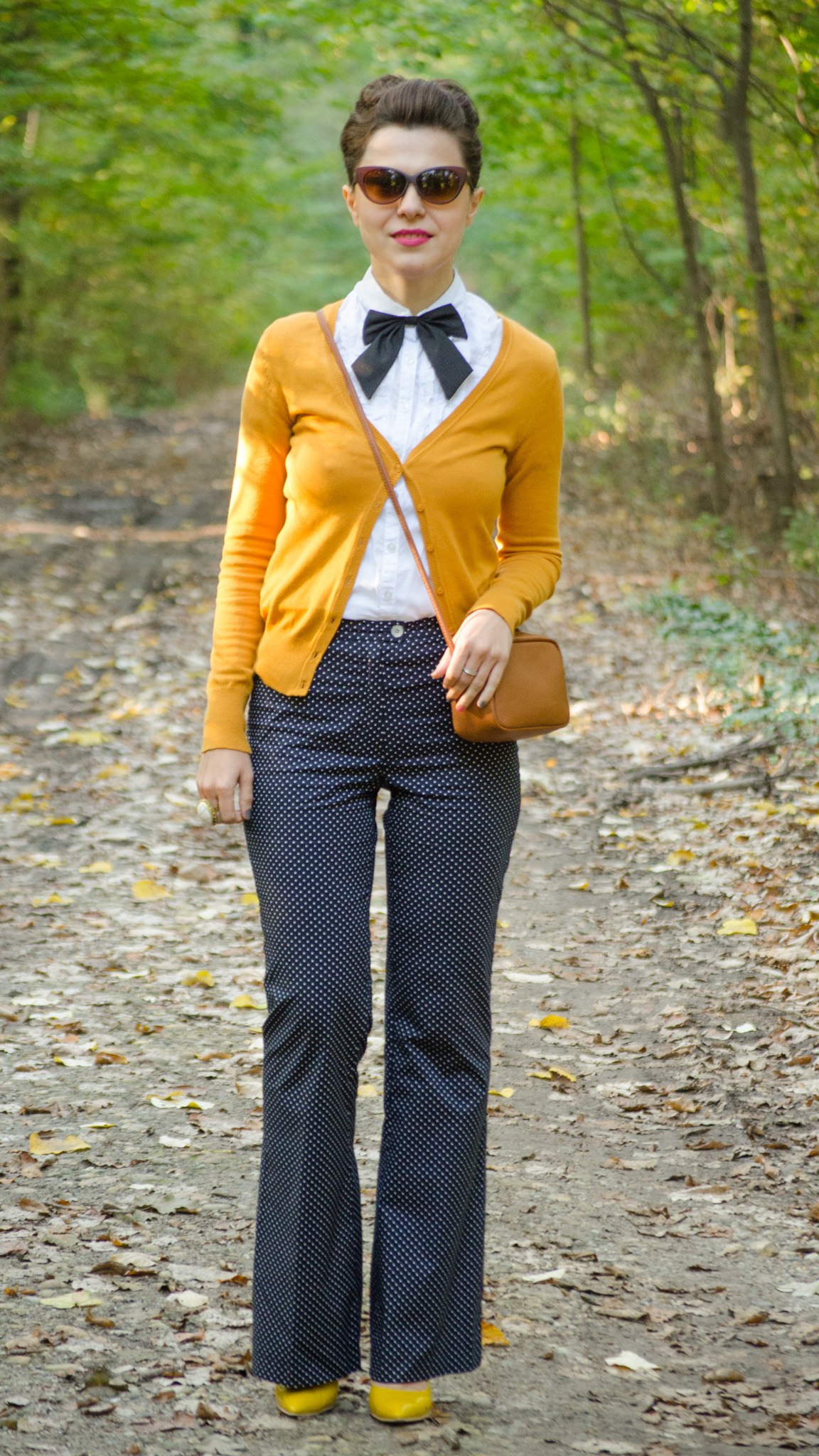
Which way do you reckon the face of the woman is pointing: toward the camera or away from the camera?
toward the camera

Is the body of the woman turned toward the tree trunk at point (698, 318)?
no

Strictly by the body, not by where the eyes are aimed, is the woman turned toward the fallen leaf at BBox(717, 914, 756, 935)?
no

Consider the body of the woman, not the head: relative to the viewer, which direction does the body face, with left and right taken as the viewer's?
facing the viewer

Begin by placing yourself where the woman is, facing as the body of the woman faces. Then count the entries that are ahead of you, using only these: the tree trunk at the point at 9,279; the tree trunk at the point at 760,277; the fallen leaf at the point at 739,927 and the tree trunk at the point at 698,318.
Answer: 0

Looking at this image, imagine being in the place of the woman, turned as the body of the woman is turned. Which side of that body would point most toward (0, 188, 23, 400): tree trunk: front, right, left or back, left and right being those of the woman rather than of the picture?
back

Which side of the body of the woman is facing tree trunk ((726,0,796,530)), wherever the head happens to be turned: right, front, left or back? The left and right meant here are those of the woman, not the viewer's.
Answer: back
